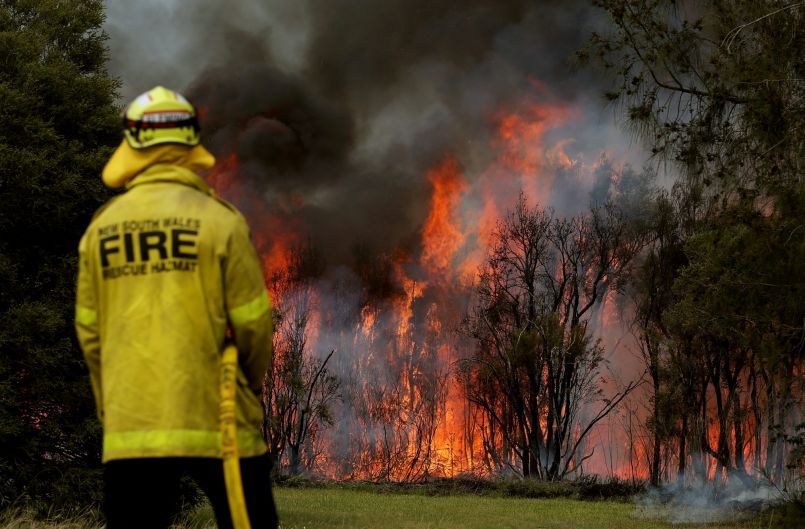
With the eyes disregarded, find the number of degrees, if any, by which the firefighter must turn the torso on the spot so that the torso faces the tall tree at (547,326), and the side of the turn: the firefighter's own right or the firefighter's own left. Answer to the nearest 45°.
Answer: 0° — they already face it

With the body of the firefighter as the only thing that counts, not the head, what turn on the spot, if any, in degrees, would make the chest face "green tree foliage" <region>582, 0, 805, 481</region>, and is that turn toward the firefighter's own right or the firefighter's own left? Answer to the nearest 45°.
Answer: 0° — they already face it

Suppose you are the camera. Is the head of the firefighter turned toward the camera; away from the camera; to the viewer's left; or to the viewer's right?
away from the camera

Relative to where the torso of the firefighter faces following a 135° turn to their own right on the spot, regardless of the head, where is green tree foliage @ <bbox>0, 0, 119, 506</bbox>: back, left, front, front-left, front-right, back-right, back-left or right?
back

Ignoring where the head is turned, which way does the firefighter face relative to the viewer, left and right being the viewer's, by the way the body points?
facing away from the viewer and to the right of the viewer
